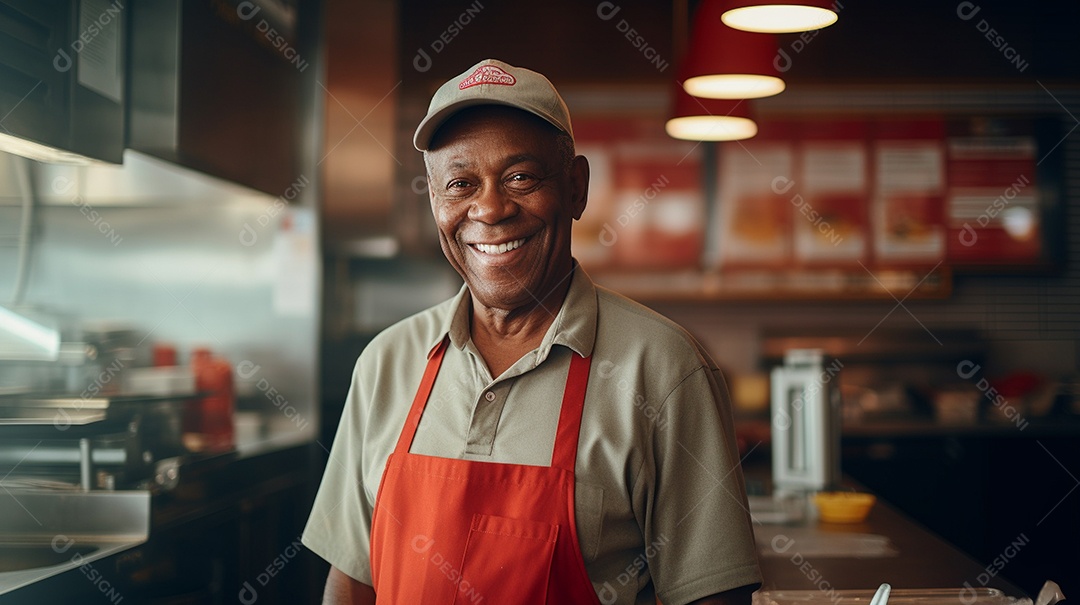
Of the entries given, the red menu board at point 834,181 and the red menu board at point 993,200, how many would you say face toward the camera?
2

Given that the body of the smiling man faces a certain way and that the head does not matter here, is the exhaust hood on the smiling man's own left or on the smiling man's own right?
on the smiling man's own right

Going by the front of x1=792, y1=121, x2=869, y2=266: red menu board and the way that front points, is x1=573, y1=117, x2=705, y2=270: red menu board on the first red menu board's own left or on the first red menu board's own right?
on the first red menu board's own right

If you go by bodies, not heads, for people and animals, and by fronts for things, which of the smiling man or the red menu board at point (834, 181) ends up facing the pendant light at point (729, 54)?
the red menu board

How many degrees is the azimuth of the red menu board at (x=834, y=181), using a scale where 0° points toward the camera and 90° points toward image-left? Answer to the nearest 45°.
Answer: approximately 0°

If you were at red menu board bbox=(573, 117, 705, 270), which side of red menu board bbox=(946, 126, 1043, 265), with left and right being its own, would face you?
right

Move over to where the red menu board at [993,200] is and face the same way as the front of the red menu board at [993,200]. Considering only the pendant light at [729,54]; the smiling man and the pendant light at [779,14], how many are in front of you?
3
